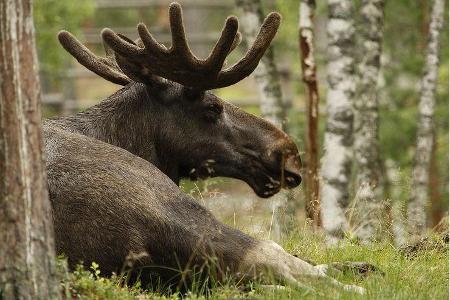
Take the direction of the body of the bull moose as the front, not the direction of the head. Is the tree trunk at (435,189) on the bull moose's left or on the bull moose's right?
on the bull moose's left

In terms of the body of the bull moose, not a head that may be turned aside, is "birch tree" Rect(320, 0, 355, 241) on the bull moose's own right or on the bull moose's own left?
on the bull moose's own left

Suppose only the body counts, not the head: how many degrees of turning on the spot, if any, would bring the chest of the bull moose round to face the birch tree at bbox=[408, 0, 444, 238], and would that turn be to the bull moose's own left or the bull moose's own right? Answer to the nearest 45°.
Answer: approximately 45° to the bull moose's own left

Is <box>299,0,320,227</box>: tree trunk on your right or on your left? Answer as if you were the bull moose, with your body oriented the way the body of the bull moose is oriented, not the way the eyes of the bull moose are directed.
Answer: on your left

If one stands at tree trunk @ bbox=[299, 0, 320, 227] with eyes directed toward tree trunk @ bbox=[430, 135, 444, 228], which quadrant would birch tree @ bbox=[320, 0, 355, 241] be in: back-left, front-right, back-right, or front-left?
front-right

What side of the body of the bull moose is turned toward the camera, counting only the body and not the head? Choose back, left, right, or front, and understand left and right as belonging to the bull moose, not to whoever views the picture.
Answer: right
